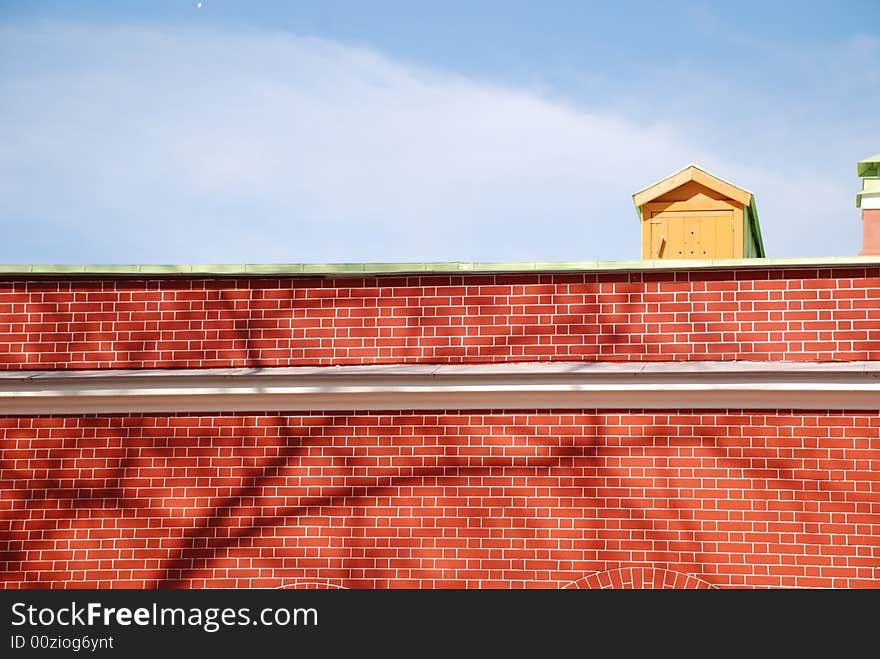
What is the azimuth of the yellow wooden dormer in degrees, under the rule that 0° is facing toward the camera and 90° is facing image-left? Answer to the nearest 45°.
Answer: approximately 0°
